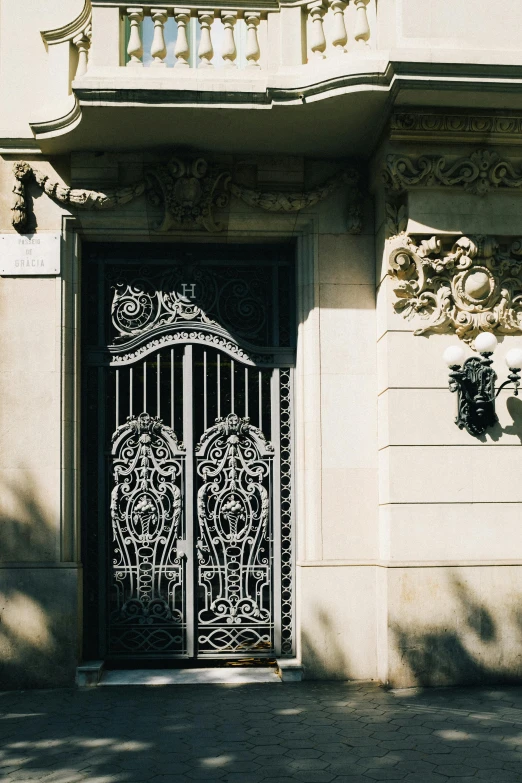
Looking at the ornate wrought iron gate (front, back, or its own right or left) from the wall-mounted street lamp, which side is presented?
left

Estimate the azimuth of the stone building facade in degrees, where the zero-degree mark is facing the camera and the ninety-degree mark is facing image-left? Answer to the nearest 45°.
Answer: approximately 0°

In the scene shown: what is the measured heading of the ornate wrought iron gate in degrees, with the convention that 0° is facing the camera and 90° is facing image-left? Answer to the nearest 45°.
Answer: approximately 0°
